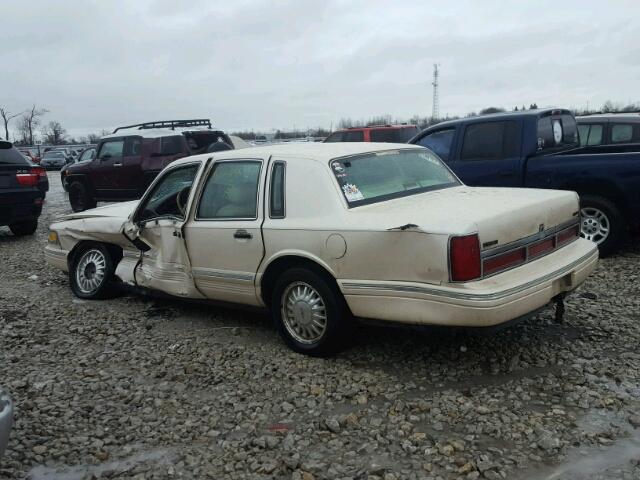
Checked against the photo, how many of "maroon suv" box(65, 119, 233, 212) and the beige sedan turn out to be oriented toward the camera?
0

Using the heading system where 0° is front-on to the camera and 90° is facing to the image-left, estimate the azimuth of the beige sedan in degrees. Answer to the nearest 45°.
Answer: approximately 135°

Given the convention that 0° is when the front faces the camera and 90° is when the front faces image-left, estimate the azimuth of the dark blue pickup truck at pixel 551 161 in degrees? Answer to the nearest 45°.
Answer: approximately 135°

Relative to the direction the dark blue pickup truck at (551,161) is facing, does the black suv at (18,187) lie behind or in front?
in front

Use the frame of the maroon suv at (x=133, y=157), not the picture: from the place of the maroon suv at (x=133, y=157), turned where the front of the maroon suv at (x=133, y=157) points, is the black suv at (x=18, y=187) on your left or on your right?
on your left

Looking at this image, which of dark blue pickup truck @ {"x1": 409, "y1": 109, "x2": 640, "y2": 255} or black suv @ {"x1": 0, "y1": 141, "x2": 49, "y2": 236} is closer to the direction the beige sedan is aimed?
the black suv

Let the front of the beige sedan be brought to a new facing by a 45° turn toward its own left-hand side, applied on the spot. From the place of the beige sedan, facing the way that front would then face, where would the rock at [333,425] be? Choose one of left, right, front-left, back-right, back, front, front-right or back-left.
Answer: left

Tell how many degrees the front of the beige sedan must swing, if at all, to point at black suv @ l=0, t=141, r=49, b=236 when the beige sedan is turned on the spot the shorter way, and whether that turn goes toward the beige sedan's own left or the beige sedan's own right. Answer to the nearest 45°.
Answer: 0° — it already faces it
